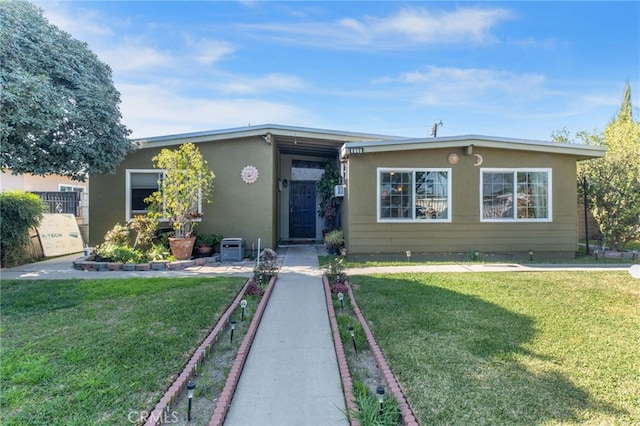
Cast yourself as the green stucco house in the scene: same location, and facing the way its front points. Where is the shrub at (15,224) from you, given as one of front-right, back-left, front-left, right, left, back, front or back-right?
right

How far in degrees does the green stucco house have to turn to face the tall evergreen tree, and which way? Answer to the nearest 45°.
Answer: approximately 90° to its left

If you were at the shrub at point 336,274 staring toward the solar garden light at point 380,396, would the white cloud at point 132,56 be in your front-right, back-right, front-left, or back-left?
back-right

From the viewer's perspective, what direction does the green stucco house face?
toward the camera

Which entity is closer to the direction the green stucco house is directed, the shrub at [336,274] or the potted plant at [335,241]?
the shrub

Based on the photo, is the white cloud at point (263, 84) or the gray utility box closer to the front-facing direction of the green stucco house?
the gray utility box

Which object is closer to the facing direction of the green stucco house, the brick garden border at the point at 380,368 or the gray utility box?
the brick garden border

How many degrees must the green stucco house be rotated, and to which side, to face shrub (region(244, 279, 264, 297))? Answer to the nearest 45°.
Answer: approximately 45° to its right
